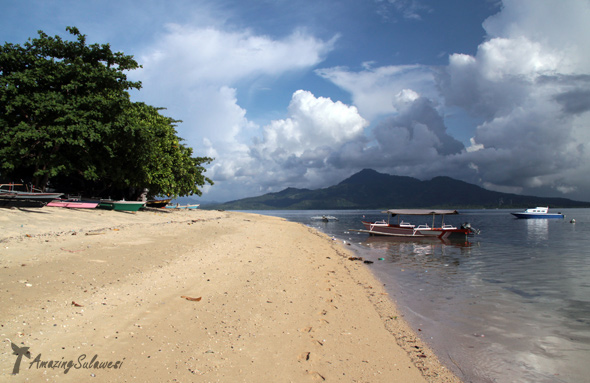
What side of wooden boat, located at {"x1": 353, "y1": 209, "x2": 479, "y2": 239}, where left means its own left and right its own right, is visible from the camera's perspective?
left

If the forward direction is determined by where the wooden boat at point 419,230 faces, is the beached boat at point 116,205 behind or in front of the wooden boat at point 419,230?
in front

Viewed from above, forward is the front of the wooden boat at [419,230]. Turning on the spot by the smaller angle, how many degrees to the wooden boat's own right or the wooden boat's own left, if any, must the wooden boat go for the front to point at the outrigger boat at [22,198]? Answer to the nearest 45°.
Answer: approximately 45° to the wooden boat's own left
